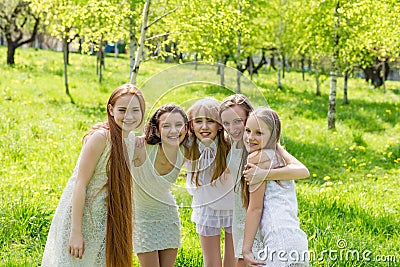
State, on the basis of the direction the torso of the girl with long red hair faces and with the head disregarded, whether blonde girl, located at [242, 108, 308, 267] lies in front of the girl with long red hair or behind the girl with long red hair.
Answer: in front

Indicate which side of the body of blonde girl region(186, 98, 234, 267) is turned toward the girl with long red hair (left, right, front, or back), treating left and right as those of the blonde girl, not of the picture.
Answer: right

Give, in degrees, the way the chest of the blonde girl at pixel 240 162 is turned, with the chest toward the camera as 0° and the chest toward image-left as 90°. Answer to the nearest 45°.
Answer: approximately 0°

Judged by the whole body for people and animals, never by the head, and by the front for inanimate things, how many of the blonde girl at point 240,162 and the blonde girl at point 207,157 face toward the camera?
2

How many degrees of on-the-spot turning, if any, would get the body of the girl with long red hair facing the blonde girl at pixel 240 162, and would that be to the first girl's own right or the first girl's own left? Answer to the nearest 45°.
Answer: approximately 45° to the first girl's own left

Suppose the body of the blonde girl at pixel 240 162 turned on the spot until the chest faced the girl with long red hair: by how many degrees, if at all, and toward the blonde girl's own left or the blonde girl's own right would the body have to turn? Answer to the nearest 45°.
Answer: approximately 90° to the blonde girl's own right

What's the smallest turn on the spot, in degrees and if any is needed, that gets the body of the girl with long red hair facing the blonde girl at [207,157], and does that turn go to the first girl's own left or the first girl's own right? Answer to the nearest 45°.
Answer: approximately 45° to the first girl's own left
